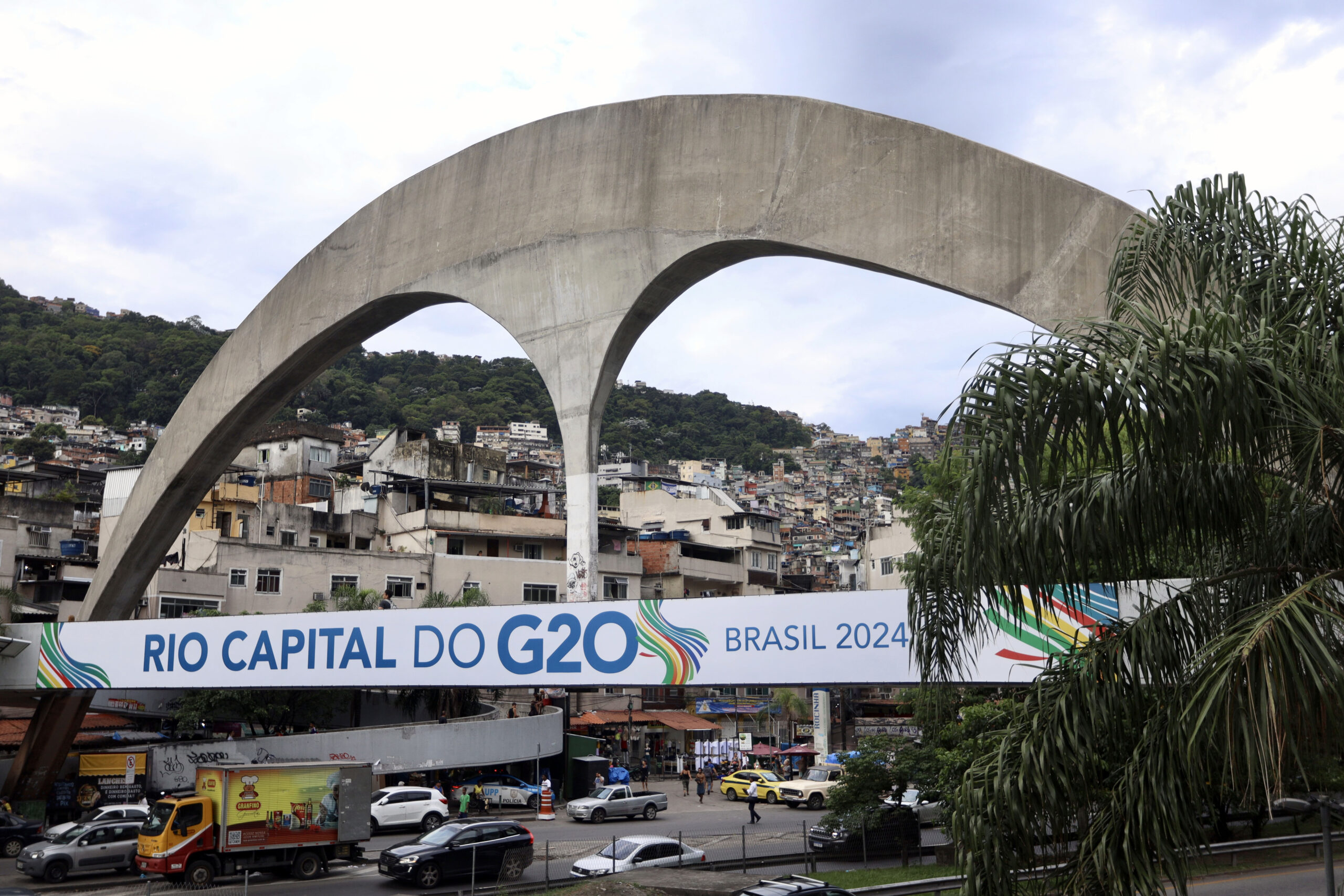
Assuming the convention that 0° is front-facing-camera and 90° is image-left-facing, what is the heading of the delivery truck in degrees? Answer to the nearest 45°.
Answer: approximately 45°

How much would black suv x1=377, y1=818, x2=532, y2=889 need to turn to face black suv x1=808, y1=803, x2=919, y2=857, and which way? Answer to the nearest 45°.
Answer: approximately 135° to its left

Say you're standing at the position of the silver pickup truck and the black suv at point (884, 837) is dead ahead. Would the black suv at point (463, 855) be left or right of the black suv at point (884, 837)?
right

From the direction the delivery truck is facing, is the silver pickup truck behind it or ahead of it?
behind

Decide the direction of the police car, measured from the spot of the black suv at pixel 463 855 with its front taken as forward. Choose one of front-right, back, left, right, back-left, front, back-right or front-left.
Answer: back-right

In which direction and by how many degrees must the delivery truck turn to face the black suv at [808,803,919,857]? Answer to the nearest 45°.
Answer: approximately 135° to its left

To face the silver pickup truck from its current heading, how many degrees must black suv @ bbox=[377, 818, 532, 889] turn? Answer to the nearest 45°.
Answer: approximately 135° to its right
